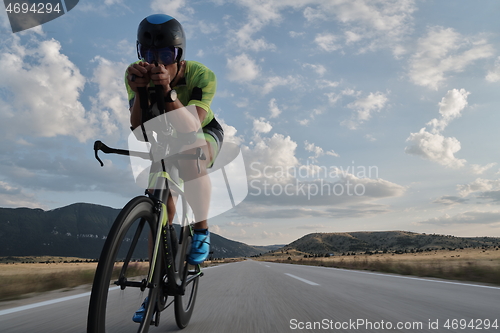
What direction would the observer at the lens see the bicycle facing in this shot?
facing the viewer and to the left of the viewer
